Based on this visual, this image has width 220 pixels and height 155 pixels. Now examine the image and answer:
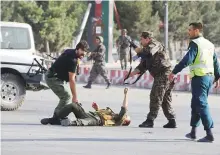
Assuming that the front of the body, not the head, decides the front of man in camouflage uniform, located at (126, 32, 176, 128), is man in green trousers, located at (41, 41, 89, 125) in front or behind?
in front

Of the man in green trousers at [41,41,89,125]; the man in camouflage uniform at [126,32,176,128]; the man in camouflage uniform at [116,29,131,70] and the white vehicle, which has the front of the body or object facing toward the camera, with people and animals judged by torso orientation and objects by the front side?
the man in camouflage uniform at [116,29,131,70]

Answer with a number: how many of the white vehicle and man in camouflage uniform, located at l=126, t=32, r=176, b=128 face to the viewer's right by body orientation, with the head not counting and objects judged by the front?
0

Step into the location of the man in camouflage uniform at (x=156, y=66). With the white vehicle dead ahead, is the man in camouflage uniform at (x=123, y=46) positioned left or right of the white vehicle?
right

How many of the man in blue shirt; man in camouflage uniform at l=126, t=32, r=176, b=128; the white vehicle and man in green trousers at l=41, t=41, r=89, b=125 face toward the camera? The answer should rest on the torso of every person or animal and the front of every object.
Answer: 0

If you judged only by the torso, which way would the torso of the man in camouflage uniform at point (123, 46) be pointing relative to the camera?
toward the camera

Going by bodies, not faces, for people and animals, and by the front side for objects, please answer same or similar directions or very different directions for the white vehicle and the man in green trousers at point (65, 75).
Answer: very different directions

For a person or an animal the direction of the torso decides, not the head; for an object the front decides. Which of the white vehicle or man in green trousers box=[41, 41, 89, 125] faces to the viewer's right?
the man in green trousers

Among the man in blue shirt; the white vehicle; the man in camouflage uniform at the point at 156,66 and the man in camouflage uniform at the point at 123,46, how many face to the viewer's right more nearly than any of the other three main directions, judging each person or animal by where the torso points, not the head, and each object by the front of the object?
0

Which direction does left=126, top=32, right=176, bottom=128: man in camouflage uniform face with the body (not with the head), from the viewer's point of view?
to the viewer's left

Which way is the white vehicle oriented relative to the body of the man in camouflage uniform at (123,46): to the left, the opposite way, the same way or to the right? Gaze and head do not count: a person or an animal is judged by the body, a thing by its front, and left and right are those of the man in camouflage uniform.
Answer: to the right

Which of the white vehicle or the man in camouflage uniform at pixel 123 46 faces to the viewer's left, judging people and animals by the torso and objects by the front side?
the white vehicle

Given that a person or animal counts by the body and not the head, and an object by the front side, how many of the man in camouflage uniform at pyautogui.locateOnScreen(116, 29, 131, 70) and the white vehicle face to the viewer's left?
1

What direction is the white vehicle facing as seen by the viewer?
to the viewer's left

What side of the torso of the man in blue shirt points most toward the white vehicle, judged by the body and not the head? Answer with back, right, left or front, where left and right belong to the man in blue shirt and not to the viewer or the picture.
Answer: front

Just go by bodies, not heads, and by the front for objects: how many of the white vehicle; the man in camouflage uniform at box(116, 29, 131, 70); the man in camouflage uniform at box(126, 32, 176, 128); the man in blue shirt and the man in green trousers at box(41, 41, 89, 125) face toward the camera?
1

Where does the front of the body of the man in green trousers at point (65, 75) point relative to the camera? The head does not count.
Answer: to the viewer's right
